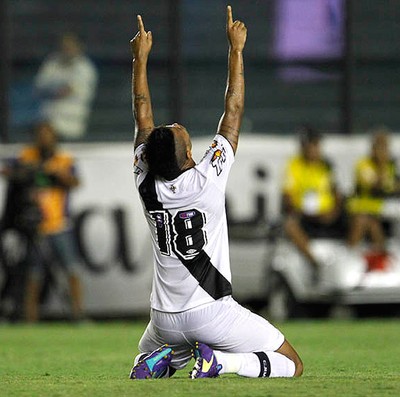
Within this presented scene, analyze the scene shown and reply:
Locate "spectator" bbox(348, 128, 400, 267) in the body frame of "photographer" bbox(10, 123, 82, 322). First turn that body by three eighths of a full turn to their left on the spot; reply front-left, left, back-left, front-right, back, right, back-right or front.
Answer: front-right

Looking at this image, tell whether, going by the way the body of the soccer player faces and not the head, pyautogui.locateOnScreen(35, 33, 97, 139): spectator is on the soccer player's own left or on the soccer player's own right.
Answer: on the soccer player's own left

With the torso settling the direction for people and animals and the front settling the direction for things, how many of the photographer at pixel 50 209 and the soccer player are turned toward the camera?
1

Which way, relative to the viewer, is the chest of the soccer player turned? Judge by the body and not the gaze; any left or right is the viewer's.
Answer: facing away from the viewer and to the right of the viewer

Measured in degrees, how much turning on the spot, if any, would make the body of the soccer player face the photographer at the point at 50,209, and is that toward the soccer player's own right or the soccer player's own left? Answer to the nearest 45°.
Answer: approximately 45° to the soccer player's own left

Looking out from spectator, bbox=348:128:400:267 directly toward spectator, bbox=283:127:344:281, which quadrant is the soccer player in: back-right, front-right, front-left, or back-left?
front-left

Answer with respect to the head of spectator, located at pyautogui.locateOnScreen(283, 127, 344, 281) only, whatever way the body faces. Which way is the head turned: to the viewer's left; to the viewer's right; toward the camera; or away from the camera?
toward the camera

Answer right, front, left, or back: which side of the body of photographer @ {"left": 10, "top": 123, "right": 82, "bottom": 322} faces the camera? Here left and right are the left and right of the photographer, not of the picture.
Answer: front

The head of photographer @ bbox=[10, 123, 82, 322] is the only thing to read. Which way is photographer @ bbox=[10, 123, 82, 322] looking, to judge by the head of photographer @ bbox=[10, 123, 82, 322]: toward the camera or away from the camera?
toward the camera

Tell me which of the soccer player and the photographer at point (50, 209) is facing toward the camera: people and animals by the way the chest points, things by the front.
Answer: the photographer

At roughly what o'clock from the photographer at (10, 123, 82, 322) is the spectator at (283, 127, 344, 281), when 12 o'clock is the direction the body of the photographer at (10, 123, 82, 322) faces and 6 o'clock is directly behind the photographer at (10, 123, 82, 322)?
the spectator at (283, 127, 344, 281) is roughly at 9 o'clock from the photographer at (10, 123, 82, 322).
